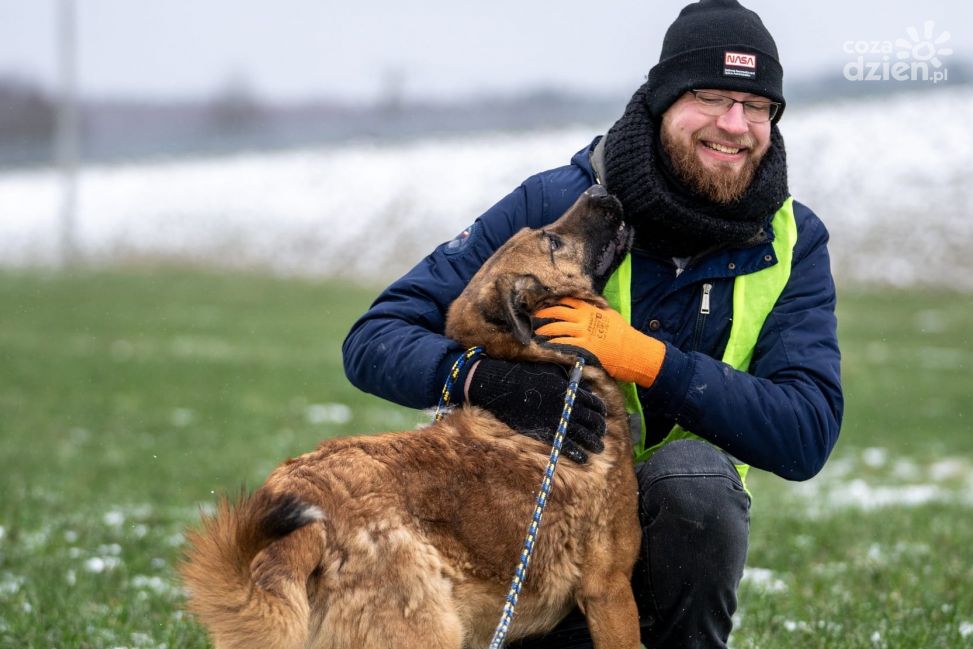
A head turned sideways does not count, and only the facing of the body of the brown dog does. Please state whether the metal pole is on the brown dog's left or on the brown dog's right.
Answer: on the brown dog's left

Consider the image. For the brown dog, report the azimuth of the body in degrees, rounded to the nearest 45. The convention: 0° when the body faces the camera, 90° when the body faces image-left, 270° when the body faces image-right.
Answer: approximately 270°
